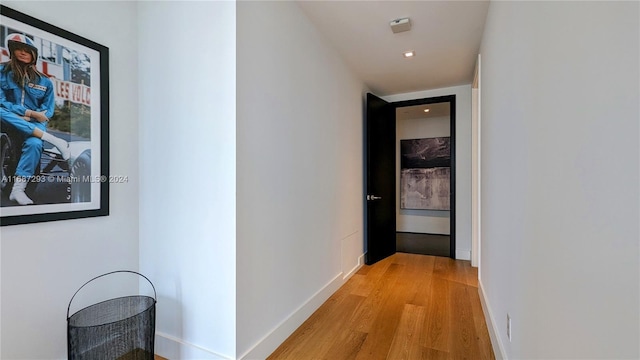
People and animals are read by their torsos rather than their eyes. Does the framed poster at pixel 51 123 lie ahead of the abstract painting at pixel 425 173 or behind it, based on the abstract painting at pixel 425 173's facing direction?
ahead

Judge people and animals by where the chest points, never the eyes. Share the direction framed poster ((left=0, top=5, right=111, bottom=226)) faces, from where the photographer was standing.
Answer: facing the viewer and to the right of the viewer

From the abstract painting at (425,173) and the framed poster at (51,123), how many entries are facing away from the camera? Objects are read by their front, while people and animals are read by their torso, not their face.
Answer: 0

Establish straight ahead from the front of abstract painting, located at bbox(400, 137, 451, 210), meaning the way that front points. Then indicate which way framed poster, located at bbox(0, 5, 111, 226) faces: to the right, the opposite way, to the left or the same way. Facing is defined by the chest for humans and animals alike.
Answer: to the left

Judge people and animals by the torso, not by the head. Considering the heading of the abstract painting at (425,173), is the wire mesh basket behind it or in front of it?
in front

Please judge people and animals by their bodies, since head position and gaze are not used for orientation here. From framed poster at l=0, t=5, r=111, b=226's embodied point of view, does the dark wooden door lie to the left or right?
on its left

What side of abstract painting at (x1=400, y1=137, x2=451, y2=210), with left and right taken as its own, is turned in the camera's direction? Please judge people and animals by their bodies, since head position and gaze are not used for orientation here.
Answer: front

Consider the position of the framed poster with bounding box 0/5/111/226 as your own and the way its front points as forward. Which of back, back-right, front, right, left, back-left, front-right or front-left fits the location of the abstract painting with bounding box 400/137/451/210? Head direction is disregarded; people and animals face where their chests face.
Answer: front-left
